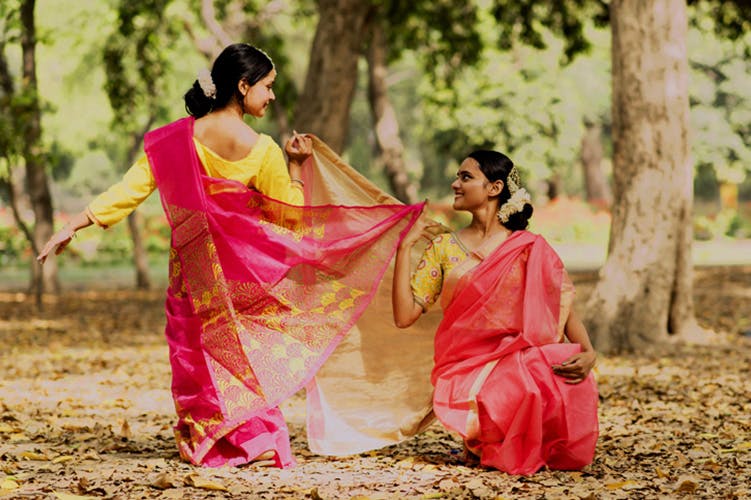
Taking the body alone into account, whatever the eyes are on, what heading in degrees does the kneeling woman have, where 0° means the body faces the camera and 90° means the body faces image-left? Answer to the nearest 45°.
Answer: approximately 45°

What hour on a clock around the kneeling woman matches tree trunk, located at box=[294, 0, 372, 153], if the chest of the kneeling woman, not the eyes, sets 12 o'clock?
The tree trunk is roughly at 4 o'clock from the kneeling woman.

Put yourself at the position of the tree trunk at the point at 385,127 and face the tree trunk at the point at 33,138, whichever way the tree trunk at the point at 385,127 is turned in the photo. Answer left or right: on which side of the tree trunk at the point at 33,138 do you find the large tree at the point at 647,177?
left

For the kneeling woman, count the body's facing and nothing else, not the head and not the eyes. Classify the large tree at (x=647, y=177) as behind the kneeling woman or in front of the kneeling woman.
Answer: behind

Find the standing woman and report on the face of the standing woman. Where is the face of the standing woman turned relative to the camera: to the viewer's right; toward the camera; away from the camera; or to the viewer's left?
to the viewer's right

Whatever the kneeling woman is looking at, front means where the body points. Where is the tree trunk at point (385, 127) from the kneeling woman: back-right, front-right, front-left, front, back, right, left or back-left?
back-right

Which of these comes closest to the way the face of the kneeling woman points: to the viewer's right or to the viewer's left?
to the viewer's left

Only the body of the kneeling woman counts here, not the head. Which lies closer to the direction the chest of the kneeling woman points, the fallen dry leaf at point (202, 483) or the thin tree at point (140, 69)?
the fallen dry leaf

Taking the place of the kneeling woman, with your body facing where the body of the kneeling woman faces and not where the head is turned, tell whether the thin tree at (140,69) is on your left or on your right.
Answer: on your right

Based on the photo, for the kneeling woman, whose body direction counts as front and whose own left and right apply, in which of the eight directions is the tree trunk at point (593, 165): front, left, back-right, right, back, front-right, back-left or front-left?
back-right
